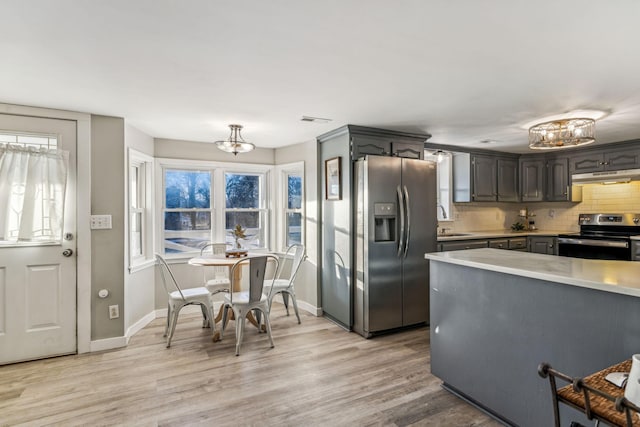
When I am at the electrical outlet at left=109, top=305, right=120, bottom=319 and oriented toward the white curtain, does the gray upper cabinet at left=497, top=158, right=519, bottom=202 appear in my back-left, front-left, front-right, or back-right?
back-left

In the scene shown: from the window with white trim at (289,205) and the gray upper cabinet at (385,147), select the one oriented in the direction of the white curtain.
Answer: the window with white trim

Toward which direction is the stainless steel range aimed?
toward the camera

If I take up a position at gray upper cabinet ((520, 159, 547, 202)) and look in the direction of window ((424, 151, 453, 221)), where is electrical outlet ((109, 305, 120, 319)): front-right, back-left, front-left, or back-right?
front-left

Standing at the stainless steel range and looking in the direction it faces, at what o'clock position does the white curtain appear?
The white curtain is roughly at 1 o'clock from the stainless steel range.

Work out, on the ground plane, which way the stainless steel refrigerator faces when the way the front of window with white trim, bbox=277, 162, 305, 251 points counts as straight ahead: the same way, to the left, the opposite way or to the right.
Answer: to the left

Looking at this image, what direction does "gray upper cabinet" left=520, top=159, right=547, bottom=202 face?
toward the camera

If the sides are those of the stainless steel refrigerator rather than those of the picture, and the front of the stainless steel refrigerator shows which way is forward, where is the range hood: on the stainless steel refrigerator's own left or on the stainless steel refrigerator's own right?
on the stainless steel refrigerator's own left

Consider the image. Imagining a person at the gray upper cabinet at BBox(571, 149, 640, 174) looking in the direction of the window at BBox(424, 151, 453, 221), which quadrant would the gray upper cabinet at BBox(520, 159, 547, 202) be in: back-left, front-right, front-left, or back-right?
front-right

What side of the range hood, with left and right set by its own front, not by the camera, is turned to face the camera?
front

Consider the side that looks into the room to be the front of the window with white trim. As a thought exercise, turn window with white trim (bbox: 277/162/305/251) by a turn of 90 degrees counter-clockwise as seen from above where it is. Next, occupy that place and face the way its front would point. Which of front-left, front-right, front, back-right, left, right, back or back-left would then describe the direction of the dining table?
right
